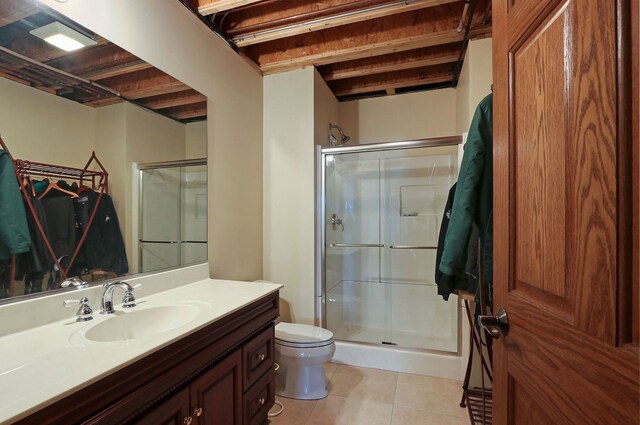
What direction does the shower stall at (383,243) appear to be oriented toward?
toward the camera

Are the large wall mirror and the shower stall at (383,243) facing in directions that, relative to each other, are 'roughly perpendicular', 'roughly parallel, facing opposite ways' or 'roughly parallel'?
roughly perpendicular

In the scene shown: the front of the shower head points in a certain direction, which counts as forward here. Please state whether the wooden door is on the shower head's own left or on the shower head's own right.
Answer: on the shower head's own right

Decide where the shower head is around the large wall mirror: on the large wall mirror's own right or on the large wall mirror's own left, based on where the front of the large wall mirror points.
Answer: on the large wall mirror's own left

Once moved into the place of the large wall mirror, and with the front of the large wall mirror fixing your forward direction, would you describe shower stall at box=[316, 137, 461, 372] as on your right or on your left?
on your left

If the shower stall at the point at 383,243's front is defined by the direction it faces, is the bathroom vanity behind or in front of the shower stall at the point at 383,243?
in front

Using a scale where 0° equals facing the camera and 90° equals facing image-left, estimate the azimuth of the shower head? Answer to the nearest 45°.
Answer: approximately 270°

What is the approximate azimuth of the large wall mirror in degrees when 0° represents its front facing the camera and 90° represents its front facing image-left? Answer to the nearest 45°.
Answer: approximately 315°

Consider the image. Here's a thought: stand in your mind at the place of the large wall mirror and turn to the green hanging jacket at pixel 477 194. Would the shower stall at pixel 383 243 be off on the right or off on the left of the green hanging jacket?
left

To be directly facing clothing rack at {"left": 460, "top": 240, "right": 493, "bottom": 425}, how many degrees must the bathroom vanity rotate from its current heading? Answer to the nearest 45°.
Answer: approximately 45° to its left

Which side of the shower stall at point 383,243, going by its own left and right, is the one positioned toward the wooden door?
front

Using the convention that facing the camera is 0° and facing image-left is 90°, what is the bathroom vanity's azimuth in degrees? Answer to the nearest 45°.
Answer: approximately 315°

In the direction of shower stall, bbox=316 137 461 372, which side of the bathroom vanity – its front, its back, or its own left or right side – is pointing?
left
